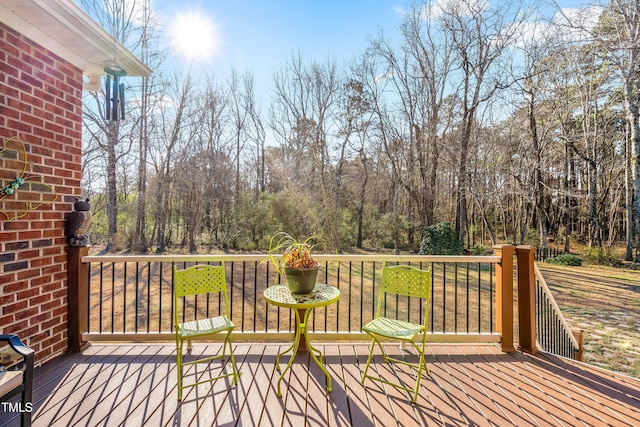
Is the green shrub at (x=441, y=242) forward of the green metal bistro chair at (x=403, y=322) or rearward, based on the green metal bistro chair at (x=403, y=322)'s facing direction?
rearward

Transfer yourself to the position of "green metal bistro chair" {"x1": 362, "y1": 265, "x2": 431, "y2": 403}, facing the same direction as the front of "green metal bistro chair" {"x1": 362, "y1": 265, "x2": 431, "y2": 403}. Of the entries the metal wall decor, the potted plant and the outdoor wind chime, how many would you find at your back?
0

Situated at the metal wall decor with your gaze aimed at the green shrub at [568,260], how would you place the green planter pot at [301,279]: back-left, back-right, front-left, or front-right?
front-right

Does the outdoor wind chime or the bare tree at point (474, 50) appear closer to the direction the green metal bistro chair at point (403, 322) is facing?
the outdoor wind chime

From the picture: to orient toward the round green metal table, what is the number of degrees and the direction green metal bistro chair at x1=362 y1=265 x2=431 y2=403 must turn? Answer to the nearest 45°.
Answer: approximately 45° to its right

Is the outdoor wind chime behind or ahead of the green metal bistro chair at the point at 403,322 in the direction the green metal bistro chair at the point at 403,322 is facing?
ahead

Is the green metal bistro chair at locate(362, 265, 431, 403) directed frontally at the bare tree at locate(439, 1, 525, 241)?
no

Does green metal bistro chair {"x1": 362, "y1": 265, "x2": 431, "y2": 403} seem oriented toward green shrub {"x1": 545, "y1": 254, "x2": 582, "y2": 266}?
no

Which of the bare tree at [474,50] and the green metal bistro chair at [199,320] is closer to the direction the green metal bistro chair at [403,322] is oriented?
the green metal bistro chair

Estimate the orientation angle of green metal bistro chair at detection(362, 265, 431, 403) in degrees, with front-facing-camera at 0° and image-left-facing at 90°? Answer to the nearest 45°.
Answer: approximately 45°

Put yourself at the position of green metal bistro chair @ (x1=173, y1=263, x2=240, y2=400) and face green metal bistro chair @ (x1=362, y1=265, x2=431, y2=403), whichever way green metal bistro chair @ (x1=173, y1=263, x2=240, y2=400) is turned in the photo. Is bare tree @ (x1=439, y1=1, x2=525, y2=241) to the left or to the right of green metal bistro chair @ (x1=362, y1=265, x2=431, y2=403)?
left

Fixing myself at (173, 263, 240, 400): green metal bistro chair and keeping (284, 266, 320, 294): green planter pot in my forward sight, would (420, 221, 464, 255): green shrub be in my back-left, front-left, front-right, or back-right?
front-left

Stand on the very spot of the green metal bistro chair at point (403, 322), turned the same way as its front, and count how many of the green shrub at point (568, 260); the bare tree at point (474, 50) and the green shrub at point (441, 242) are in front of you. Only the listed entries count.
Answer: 0
